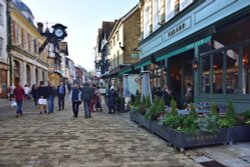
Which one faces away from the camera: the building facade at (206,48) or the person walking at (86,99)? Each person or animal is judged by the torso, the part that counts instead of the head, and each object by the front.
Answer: the person walking

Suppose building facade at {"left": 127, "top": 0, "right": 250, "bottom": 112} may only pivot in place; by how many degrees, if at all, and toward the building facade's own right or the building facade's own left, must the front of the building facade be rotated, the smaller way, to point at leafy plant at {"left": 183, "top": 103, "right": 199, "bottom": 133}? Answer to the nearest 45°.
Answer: approximately 45° to the building facade's own left

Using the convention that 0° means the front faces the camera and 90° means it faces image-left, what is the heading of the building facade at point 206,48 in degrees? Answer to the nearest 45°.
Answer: approximately 45°

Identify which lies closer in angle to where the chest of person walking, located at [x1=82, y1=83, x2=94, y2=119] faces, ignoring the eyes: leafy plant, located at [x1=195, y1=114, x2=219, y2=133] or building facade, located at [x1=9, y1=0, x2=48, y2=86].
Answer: the building facade

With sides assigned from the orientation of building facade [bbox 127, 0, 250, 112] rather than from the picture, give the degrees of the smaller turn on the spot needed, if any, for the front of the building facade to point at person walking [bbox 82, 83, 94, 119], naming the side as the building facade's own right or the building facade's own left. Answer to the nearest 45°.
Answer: approximately 45° to the building facade's own right

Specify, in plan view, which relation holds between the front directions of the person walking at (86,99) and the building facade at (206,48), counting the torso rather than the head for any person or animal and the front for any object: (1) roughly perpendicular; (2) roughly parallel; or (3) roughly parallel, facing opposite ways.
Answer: roughly perpendicular

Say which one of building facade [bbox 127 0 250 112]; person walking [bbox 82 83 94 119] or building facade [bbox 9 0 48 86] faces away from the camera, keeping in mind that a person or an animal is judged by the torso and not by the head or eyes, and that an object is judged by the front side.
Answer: the person walking

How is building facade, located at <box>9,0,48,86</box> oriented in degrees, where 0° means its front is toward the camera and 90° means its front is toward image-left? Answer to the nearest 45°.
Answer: approximately 315°

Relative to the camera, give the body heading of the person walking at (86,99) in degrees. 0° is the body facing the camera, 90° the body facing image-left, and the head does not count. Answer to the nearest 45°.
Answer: approximately 180°

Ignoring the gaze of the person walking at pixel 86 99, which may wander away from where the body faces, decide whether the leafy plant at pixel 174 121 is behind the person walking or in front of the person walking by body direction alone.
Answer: behind
